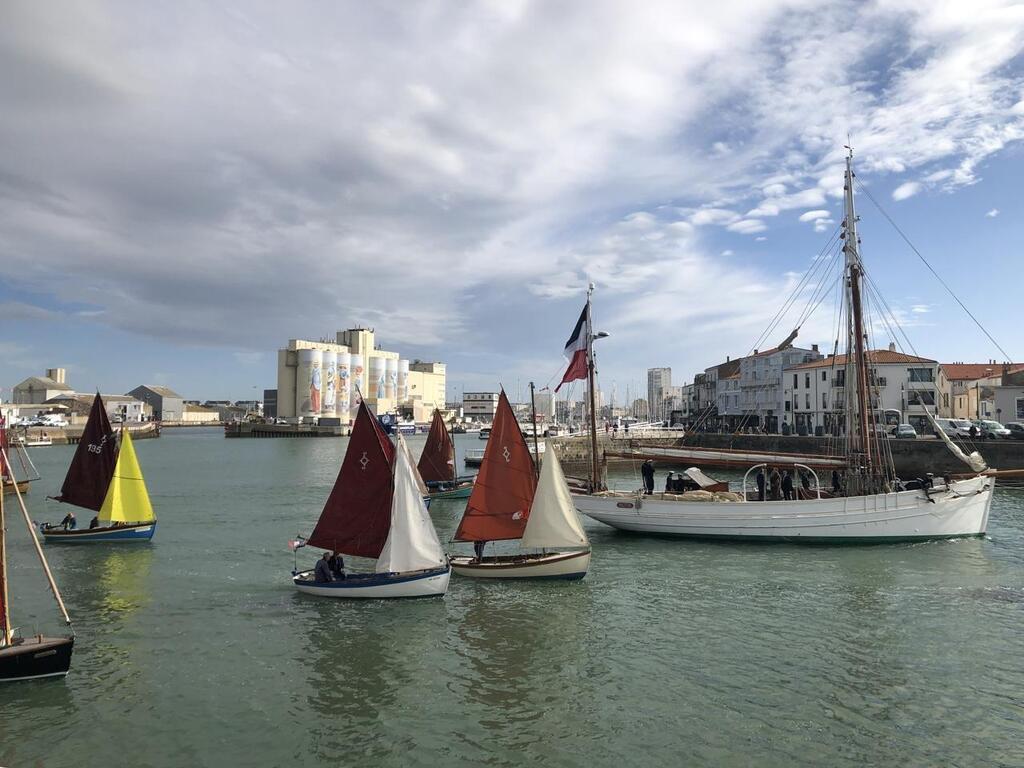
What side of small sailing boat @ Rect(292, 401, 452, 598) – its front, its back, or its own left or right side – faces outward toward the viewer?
right

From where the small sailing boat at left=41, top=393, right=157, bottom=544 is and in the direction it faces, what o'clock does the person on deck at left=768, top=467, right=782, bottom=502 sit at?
The person on deck is roughly at 1 o'clock from the small sailing boat.

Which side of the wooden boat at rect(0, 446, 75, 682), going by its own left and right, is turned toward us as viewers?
right

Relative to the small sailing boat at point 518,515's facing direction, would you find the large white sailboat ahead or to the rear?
ahead

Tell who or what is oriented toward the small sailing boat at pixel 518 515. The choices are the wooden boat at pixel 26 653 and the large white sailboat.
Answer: the wooden boat

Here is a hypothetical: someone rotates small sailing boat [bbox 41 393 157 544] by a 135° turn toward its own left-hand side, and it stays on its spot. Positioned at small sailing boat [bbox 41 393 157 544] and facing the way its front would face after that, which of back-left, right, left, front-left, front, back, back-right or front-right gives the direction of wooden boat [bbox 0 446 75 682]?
back-left

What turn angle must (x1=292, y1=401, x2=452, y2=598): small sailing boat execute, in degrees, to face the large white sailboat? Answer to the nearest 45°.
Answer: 0° — it already faces it

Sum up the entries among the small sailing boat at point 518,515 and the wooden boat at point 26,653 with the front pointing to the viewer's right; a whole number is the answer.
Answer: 2

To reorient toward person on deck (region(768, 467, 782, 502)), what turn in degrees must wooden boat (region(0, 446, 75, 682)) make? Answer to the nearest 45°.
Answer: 0° — it already faces them

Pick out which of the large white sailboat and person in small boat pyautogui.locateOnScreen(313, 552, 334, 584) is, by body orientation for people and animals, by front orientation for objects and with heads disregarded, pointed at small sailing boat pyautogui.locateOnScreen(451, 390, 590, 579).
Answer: the person in small boat

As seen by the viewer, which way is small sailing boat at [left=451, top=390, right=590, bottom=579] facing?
to the viewer's right

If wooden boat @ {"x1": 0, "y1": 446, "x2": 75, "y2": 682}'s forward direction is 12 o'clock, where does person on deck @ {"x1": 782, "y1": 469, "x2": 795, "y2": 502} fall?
The person on deck is roughly at 12 o'clock from the wooden boat.

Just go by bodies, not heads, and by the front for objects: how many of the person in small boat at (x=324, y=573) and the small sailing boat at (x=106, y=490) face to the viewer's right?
2

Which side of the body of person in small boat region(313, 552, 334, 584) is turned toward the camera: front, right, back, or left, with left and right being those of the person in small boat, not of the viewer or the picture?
right

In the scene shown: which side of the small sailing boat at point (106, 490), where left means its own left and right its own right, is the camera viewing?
right

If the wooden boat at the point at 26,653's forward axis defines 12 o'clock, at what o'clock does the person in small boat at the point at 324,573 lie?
The person in small boat is roughly at 11 o'clock from the wooden boat.

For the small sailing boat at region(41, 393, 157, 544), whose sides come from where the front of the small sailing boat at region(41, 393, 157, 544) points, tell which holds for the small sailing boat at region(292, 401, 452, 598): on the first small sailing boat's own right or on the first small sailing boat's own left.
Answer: on the first small sailing boat's own right
